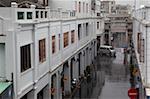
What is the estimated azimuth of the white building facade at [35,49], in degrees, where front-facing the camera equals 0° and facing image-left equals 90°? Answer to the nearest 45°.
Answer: approximately 315°
